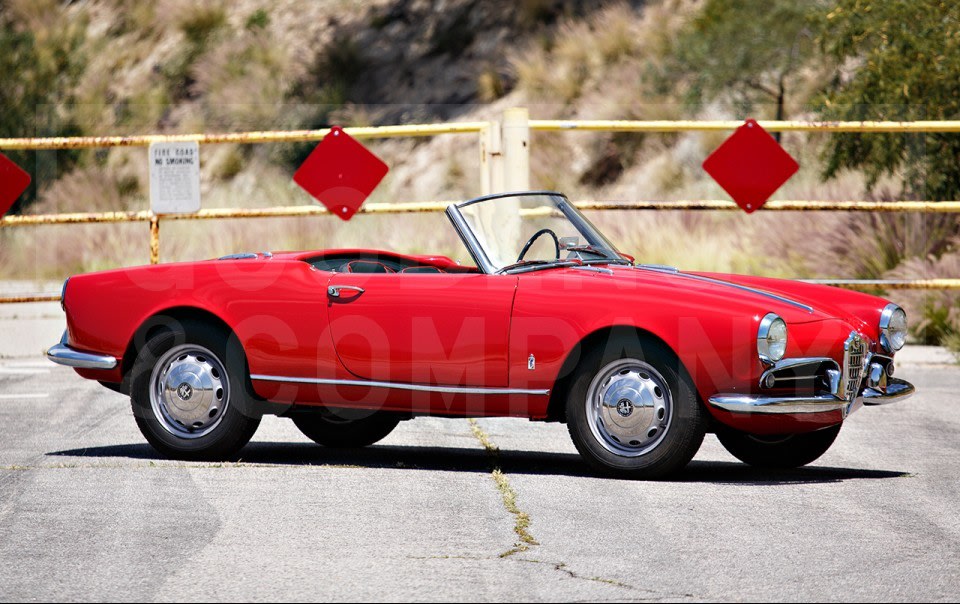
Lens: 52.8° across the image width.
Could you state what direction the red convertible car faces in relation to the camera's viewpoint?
facing the viewer and to the right of the viewer

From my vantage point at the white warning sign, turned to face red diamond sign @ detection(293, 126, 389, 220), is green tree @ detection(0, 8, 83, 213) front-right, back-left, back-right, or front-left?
back-left

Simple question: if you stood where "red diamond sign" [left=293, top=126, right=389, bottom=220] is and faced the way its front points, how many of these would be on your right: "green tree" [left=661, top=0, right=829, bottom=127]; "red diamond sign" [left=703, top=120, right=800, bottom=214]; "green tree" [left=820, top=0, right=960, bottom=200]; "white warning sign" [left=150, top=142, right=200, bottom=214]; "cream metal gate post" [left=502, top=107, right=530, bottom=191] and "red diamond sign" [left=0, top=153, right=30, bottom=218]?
2

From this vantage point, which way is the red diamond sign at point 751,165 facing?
toward the camera

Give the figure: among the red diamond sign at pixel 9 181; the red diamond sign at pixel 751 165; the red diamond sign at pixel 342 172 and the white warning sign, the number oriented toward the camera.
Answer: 4

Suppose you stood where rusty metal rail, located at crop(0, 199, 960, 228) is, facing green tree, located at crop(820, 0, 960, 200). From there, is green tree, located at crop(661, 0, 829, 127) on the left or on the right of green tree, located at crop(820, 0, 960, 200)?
left

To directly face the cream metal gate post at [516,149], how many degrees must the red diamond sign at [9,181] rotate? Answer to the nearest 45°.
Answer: approximately 45° to its left

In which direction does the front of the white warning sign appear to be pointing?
toward the camera

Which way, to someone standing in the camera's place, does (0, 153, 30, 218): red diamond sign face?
facing the viewer
